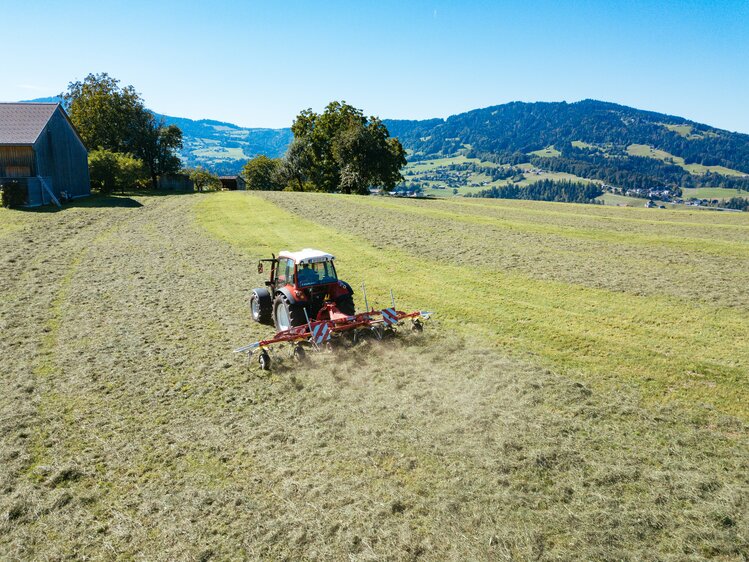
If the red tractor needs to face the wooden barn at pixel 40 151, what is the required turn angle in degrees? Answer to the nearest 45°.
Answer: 0° — it already faces it

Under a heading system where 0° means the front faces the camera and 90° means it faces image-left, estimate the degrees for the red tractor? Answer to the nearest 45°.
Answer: approximately 135°
